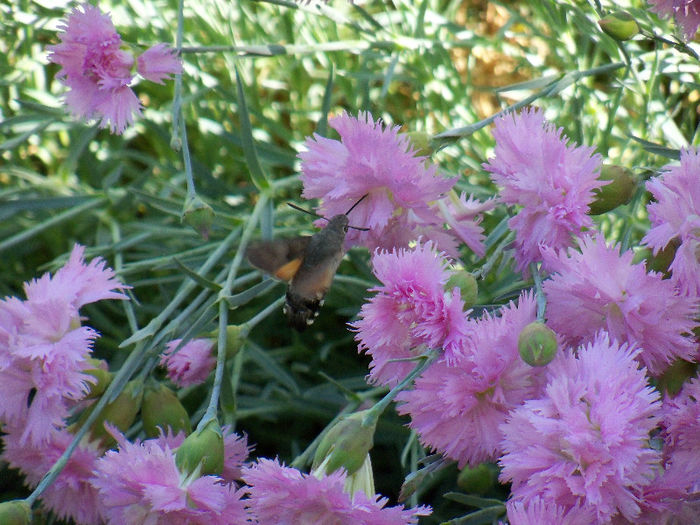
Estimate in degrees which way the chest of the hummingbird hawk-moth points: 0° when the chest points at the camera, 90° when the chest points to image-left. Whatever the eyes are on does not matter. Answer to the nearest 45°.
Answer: approximately 225°

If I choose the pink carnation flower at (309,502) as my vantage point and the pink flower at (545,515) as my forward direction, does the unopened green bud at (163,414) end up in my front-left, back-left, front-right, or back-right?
back-left
